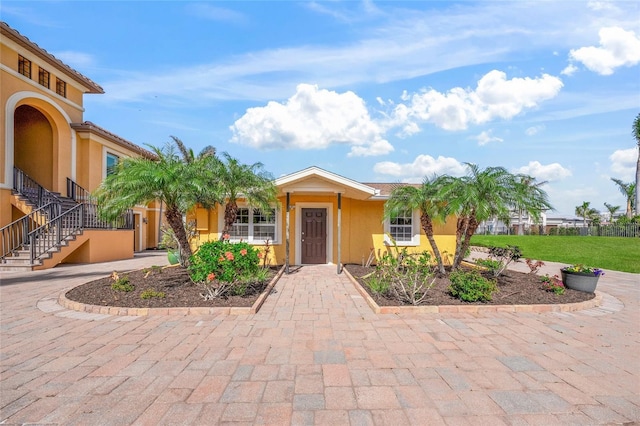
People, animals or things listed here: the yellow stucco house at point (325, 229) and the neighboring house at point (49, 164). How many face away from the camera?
0

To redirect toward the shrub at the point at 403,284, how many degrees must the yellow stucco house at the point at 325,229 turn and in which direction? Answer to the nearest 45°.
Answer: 0° — it already faces it

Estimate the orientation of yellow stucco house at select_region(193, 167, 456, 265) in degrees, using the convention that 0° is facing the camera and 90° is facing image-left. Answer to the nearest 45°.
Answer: approximately 0°

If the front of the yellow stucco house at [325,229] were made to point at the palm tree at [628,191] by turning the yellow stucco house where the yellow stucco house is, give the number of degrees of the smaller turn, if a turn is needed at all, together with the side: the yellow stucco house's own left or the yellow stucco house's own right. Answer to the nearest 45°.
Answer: approximately 135° to the yellow stucco house's own left

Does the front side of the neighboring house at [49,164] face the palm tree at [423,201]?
yes

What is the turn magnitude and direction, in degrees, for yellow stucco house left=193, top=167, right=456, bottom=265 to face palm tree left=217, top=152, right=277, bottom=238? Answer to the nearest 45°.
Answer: approximately 45° to its right

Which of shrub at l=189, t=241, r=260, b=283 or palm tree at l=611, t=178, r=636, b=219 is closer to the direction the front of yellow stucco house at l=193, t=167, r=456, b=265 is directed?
the shrub

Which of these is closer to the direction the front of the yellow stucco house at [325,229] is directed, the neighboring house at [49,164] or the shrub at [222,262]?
the shrub

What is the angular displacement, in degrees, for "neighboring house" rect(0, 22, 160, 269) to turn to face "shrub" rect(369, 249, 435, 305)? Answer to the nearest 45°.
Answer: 0° — it already faces it

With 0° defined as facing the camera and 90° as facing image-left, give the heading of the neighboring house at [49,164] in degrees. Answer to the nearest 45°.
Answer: approximately 315°

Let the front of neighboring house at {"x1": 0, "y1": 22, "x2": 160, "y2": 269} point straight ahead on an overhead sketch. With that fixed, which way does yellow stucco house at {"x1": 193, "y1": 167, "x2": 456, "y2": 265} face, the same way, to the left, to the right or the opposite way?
to the right

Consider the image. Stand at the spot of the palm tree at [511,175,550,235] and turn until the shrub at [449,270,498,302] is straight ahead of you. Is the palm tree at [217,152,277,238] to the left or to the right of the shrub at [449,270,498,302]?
right
